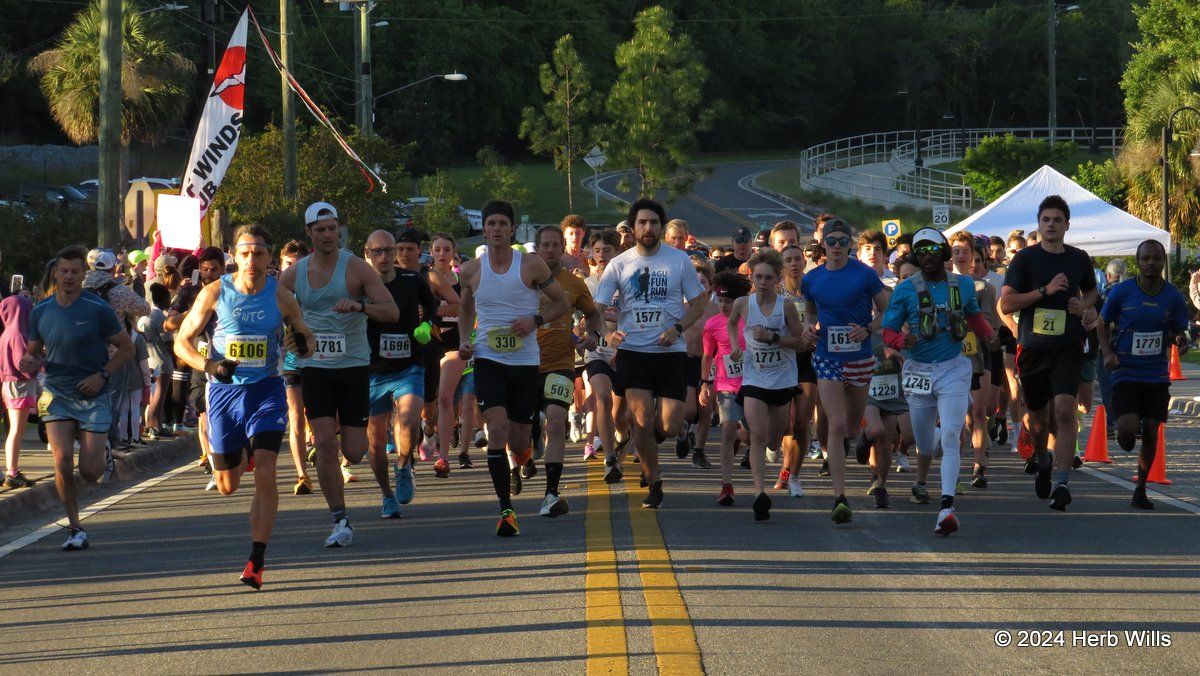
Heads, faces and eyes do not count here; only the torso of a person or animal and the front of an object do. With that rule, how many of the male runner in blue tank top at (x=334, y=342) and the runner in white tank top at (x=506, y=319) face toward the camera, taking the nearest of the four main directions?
2

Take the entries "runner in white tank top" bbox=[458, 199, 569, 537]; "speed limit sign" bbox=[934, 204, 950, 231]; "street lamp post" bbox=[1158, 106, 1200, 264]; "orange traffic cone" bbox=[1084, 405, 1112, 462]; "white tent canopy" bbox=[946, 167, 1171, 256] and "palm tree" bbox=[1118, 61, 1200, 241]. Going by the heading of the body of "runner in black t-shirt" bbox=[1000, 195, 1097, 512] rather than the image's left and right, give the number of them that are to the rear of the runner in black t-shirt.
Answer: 5

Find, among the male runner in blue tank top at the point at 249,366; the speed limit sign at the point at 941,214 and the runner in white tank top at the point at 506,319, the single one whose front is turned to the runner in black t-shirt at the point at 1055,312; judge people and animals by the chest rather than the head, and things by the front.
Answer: the speed limit sign

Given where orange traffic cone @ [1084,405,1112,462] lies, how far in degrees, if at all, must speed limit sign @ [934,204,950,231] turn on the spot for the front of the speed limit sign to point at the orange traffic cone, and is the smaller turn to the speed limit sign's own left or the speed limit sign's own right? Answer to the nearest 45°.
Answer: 0° — it already faces it

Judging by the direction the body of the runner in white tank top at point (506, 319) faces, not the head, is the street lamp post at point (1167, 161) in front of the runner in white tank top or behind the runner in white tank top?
behind

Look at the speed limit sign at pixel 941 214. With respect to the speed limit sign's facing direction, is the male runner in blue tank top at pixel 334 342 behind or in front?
in front

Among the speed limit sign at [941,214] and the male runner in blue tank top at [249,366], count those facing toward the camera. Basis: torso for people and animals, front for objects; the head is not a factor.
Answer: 2

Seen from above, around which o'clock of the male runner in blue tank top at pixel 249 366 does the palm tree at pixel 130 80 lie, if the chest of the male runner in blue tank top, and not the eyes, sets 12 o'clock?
The palm tree is roughly at 6 o'clock from the male runner in blue tank top.

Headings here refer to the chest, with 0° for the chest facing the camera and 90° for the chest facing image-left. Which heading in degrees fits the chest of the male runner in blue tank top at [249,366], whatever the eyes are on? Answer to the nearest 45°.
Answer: approximately 0°

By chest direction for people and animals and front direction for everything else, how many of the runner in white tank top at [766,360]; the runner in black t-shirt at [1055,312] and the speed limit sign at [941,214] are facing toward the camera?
3

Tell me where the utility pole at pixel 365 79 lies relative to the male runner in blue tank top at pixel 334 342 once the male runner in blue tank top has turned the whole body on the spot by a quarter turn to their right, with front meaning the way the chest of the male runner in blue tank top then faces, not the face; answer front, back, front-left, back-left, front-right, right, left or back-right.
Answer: right
